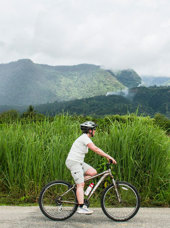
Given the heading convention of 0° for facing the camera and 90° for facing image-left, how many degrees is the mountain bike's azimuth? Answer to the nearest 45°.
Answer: approximately 270°

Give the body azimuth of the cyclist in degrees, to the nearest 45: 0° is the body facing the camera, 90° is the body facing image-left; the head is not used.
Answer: approximately 270°
